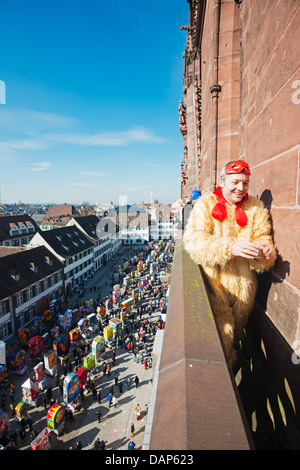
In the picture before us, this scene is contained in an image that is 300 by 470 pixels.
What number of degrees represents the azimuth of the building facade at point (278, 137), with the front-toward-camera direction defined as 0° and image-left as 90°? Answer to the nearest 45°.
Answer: approximately 90°

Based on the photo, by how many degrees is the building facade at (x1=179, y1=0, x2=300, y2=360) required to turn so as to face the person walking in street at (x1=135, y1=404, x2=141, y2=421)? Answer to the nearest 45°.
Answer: approximately 45° to its right

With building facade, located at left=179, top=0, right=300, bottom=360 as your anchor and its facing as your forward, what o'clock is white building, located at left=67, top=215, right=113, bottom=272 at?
The white building is roughly at 2 o'clock from the building facade.
